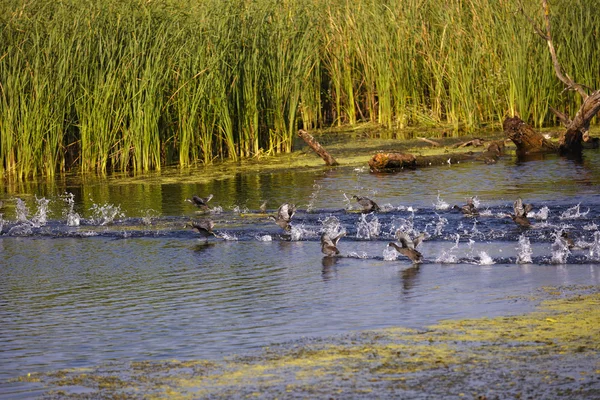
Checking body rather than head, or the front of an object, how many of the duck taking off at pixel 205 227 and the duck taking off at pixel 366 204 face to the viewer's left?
2

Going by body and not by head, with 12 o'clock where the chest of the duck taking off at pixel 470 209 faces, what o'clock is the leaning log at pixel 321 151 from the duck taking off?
The leaning log is roughly at 2 o'clock from the duck taking off.

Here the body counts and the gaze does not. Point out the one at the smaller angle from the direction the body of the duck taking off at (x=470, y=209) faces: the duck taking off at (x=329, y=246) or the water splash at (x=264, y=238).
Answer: the water splash

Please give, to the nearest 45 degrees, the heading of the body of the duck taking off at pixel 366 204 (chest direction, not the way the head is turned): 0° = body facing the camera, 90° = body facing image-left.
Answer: approximately 90°

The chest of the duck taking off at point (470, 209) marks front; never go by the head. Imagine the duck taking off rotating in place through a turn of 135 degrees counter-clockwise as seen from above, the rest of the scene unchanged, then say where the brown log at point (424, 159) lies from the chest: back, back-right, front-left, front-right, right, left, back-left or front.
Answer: back-left

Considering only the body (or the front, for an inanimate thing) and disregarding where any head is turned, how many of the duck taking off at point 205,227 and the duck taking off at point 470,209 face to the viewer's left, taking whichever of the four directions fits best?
2
